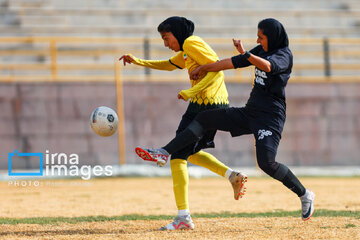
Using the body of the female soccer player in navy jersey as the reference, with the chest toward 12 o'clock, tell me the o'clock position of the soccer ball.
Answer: The soccer ball is roughly at 1 o'clock from the female soccer player in navy jersey.

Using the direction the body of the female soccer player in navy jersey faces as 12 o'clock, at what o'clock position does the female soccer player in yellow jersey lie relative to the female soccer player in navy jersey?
The female soccer player in yellow jersey is roughly at 1 o'clock from the female soccer player in navy jersey.

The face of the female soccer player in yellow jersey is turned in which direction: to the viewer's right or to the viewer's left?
to the viewer's left

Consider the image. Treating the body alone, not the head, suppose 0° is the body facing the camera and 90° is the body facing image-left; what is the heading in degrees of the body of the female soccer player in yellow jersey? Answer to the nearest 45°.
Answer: approximately 90°

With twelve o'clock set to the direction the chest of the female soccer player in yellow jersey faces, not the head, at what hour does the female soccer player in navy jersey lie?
The female soccer player in navy jersey is roughly at 7 o'clock from the female soccer player in yellow jersey.

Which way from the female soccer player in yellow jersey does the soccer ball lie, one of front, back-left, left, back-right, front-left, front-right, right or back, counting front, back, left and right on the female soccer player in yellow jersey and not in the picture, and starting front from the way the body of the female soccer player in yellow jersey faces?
front-right

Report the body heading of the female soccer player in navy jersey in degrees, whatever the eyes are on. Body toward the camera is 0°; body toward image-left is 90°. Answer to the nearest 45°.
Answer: approximately 90°

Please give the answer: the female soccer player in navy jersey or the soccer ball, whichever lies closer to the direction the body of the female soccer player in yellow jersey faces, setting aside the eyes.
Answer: the soccer ball

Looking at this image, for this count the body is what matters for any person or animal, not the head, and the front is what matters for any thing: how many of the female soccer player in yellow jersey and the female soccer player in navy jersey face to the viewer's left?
2

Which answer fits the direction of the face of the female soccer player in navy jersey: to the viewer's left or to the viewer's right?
to the viewer's left
